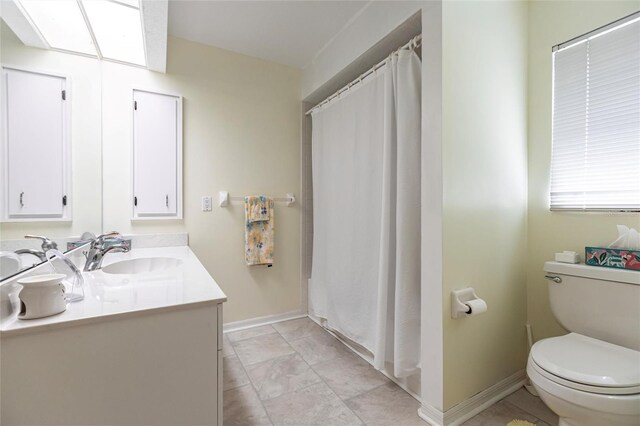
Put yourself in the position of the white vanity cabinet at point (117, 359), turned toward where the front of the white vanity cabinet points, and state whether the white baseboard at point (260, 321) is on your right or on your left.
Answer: on your left

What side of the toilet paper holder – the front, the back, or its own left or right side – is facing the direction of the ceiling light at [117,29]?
right

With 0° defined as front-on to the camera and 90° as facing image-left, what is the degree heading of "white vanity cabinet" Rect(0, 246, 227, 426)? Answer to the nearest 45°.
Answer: approximately 270°

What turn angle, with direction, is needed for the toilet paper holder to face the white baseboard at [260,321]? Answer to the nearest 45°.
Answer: approximately 135° to its right

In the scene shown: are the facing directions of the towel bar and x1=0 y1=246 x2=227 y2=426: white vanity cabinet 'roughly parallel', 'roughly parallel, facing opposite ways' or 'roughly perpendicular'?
roughly perpendicular

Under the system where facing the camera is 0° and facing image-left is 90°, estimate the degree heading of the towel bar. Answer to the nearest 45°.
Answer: approximately 0°

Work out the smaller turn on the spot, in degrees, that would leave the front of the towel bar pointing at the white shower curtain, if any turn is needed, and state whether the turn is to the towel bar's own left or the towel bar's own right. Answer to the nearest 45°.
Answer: approximately 45° to the towel bar's own left

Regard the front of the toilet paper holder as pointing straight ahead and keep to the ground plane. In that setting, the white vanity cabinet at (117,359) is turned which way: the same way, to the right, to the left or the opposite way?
to the left

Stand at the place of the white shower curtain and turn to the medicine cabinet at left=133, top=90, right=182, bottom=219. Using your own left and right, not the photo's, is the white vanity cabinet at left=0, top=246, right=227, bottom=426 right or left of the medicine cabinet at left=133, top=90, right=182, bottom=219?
left

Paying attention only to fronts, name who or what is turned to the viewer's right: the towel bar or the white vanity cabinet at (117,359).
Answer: the white vanity cabinet

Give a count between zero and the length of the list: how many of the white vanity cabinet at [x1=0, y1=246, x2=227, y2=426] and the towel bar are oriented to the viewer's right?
1

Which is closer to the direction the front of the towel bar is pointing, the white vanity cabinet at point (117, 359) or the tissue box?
the white vanity cabinet
